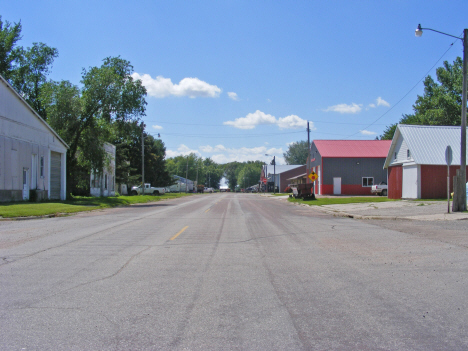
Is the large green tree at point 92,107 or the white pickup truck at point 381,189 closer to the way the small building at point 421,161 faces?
the large green tree

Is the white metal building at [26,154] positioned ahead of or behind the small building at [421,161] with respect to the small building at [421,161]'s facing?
ahead

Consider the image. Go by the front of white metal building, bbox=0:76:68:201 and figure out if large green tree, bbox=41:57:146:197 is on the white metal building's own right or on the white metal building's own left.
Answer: on the white metal building's own left

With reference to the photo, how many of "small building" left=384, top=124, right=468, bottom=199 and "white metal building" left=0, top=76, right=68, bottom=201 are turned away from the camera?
0

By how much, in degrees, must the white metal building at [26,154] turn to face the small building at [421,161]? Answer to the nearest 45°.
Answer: approximately 45° to its left

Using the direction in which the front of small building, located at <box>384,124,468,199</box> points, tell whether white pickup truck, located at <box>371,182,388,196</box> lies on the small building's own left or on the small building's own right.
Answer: on the small building's own right

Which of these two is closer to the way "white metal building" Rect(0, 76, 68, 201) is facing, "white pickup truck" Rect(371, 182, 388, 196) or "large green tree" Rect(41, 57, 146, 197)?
the white pickup truck

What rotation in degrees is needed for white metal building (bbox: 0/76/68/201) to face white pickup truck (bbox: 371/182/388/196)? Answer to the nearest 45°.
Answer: approximately 45° to its left

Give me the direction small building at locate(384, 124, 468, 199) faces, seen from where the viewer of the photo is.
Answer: facing the viewer and to the left of the viewer

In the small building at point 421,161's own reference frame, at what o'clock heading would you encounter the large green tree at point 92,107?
The large green tree is roughly at 1 o'clock from the small building.

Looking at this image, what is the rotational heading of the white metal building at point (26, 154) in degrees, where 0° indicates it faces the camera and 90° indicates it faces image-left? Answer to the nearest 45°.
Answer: approximately 315°
